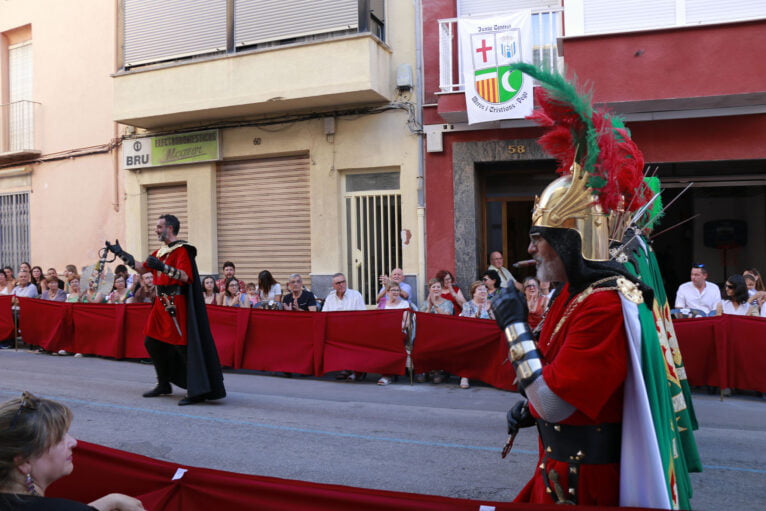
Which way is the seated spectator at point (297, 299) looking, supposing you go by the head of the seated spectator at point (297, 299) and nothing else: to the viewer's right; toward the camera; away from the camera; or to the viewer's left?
toward the camera

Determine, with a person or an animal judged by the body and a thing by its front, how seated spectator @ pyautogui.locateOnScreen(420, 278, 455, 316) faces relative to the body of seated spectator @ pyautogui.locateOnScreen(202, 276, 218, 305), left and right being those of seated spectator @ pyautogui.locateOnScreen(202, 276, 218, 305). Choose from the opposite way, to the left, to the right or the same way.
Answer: the same way

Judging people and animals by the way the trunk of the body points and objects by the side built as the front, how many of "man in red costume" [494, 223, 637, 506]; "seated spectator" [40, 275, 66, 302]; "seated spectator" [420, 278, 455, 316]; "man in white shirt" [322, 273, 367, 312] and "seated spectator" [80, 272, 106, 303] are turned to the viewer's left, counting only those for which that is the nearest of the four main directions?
1

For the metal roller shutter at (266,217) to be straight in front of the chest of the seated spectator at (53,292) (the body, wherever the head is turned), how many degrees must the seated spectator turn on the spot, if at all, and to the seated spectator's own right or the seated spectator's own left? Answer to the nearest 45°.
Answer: approximately 90° to the seated spectator's own left

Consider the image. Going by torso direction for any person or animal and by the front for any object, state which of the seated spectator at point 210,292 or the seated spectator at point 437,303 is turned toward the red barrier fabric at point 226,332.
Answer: the seated spectator at point 210,292

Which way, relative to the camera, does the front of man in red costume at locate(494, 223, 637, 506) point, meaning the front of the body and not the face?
to the viewer's left

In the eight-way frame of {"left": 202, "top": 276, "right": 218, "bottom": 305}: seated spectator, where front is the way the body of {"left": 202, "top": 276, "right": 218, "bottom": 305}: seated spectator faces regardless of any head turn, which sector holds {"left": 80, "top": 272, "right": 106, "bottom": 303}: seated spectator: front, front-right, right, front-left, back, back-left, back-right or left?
back-right

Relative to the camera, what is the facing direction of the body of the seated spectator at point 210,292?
toward the camera

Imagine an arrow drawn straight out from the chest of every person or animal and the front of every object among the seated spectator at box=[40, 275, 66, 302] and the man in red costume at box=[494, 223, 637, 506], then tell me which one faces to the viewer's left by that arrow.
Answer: the man in red costume

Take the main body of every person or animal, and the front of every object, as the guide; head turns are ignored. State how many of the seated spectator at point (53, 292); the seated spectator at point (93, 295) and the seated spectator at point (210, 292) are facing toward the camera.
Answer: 3

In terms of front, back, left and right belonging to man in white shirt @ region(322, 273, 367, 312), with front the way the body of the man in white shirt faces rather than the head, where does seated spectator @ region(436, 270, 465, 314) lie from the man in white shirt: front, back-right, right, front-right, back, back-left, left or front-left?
left

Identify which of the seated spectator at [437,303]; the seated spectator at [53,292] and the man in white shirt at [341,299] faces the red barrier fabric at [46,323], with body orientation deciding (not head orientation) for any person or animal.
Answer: the seated spectator at [53,292]

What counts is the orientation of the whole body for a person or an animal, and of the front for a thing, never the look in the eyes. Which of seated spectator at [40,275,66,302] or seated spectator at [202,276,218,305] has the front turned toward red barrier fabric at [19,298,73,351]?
seated spectator at [40,275,66,302]

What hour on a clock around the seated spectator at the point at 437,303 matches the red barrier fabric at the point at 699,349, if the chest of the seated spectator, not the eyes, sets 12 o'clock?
The red barrier fabric is roughly at 10 o'clock from the seated spectator.

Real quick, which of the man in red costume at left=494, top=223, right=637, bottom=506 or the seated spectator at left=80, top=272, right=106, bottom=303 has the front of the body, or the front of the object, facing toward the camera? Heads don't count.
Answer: the seated spectator

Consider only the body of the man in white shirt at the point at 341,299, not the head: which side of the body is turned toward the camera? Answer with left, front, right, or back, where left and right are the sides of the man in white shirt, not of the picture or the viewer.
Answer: front

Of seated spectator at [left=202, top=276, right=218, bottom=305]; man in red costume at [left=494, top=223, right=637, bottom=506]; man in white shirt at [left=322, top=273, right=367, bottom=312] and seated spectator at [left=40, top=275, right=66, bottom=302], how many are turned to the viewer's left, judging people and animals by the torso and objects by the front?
1
